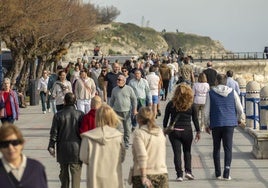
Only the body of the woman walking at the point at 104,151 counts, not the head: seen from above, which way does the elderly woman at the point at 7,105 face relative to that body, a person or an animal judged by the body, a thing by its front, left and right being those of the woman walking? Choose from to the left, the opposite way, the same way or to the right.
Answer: the opposite way

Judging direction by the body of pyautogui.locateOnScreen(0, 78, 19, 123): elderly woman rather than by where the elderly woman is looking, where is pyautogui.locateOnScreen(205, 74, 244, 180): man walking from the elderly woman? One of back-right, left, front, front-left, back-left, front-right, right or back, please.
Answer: front-left

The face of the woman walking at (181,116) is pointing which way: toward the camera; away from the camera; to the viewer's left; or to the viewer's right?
away from the camera

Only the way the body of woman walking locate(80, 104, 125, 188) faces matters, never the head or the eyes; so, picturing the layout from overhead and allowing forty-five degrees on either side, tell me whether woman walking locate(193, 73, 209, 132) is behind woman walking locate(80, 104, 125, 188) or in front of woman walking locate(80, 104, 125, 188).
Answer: in front

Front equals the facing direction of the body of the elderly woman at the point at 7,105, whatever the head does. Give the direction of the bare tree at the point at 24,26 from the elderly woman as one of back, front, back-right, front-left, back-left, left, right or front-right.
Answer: back

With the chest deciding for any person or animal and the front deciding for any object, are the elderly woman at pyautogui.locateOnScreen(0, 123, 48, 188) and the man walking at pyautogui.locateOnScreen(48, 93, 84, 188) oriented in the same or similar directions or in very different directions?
very different directions

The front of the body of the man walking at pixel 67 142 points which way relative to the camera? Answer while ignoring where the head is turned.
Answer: away from the camera

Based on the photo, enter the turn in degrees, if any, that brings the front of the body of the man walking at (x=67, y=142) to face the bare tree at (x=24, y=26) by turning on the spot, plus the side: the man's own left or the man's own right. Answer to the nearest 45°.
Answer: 0° — they already face it

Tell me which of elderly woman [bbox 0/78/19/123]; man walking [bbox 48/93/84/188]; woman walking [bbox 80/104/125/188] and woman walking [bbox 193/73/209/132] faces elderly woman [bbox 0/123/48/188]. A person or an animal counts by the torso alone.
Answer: elderly woman [bbox 0/78/19/123]

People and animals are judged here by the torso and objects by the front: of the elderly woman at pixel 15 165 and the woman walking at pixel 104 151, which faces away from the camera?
the woman walking

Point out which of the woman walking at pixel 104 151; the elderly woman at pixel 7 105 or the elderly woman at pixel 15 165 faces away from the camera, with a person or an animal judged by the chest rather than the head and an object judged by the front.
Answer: the woman walking
